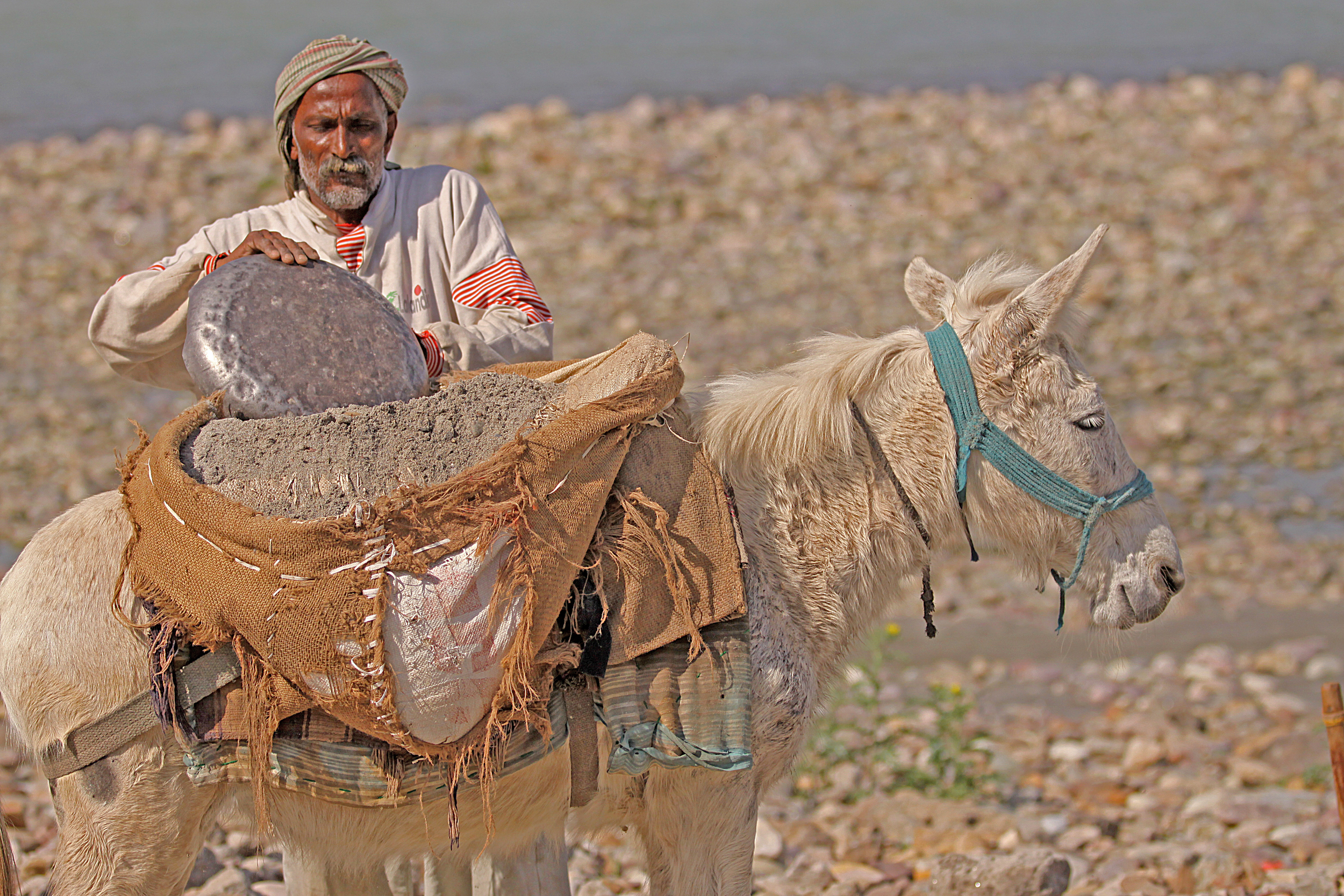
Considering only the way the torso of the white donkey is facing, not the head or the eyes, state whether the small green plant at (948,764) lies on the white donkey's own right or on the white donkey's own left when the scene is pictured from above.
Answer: on the white donkey's own left

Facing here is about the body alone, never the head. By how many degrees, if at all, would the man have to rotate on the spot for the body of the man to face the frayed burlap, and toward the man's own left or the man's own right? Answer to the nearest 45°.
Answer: approximately 45° to the man's own left

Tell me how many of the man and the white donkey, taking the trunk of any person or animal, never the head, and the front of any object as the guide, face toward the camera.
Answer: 1

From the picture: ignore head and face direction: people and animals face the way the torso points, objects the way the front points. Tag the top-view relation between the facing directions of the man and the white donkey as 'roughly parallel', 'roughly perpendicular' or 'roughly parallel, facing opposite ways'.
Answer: roughly perpendicular

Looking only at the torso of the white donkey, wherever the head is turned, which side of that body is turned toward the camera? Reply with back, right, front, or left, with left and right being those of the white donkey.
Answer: right

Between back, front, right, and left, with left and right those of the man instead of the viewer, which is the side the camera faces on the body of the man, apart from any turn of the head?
front

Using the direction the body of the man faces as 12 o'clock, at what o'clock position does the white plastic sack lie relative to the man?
The white plastic sack is roughly at 12 o'clock from the man.

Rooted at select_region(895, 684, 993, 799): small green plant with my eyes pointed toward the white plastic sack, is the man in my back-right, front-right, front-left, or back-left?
front-right

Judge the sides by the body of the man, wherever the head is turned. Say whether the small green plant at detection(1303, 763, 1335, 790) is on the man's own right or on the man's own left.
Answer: on the man's own left

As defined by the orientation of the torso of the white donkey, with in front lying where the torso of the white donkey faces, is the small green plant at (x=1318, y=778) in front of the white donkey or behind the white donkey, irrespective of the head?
in front

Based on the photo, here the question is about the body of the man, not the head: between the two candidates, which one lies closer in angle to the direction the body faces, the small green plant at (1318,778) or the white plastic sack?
the white plastic sack

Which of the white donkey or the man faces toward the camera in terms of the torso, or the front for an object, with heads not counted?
the man
